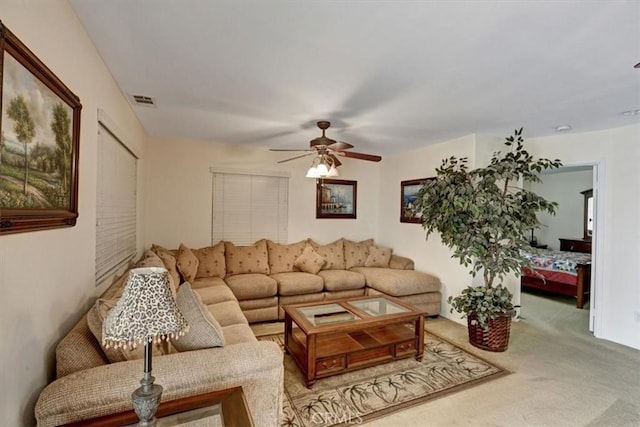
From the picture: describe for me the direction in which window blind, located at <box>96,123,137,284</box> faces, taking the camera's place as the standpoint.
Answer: facing to the right of the viewer

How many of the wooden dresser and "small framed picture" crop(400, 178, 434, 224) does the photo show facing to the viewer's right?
0

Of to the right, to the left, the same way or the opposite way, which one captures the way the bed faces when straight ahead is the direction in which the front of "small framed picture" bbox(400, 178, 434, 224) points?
to the left

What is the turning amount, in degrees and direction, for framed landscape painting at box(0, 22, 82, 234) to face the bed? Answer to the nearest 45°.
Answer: approximately 45° to its left

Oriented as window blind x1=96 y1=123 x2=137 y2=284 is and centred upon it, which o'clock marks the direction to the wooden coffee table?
The wooden coffee table is roughly at 1 o'clock from the window blind.

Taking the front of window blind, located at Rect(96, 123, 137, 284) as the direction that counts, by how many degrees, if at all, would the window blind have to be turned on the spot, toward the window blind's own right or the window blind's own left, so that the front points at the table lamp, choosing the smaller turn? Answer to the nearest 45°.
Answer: approximately 90° to the window blind's own right

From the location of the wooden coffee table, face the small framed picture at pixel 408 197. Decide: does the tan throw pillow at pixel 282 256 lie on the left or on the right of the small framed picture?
left

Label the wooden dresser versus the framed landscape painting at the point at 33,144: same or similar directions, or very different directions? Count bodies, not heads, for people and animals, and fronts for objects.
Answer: very different directions

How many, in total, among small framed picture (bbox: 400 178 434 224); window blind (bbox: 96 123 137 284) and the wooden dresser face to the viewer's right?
1

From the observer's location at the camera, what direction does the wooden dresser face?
facing the viewer and to the left of the viewer

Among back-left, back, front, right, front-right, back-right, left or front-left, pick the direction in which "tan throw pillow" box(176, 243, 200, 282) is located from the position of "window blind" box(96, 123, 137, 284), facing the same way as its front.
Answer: front-left
